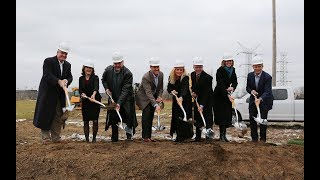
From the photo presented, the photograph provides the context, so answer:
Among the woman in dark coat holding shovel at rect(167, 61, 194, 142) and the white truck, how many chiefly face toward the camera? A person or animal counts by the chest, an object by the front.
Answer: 1

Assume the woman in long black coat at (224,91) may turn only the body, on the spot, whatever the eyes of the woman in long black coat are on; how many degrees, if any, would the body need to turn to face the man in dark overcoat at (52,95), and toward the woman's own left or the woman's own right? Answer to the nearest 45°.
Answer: approximately 90° to the woman's own right

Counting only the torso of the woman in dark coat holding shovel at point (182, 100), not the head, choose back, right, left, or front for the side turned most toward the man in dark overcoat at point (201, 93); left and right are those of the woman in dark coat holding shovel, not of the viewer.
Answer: left

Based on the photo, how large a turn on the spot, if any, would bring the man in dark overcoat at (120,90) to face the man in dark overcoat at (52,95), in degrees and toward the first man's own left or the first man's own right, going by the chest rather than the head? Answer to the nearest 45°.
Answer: approximately 90° to the first man's own right

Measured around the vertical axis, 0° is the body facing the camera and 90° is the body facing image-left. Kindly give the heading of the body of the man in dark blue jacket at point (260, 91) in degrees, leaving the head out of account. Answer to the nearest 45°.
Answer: approximately 0°

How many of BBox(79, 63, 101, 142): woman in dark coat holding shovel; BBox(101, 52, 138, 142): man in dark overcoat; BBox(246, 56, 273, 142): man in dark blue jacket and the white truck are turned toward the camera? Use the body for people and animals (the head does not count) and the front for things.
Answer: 3

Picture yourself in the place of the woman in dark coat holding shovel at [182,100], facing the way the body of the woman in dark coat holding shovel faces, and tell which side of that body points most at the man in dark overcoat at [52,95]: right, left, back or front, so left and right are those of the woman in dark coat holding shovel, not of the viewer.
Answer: right

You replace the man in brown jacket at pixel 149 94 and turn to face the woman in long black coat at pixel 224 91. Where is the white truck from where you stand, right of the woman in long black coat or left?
left
